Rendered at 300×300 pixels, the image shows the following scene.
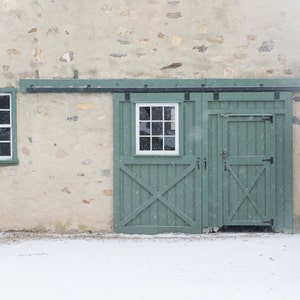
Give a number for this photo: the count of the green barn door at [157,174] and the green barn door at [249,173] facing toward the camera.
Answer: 2

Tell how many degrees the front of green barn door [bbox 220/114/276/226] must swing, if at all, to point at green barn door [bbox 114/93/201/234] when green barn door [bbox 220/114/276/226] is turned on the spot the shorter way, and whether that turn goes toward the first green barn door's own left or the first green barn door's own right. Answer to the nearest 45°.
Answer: approximately 90° to the first green barn door's own right

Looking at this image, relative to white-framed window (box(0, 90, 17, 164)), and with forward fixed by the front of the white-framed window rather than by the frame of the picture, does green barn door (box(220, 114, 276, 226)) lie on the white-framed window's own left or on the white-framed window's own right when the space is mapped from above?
on the white-framed window's own left

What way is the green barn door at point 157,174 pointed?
toward the camera

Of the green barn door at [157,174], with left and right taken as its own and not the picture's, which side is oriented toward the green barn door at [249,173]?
left

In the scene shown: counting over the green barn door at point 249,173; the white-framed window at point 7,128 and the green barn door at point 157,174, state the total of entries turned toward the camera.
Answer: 3

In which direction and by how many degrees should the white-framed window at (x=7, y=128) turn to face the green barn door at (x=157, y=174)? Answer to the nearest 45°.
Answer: approximately 90° to its left

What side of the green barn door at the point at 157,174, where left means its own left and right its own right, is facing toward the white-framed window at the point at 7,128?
right

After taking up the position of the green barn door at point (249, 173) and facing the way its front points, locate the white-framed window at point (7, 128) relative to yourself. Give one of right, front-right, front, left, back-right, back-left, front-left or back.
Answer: right
